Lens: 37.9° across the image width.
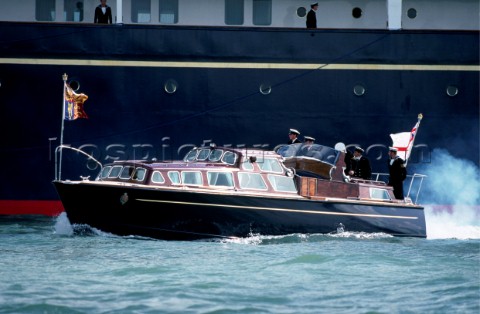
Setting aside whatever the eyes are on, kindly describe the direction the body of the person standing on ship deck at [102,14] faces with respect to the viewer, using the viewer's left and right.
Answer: facing the viewer

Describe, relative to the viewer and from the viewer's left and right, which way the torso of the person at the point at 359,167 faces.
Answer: facing the viewer and to the left of the viewer

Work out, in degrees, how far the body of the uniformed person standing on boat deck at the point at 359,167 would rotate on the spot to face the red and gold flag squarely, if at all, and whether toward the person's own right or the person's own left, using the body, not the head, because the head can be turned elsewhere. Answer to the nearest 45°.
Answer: approximately 45° to the person's own right

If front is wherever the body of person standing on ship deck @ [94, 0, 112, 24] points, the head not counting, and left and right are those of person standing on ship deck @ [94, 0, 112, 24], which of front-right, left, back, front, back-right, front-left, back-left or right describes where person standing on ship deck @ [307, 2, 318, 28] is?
left

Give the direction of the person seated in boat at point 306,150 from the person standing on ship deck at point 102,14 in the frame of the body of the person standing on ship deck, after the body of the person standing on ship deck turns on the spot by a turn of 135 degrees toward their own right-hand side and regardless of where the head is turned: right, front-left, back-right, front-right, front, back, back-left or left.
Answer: back

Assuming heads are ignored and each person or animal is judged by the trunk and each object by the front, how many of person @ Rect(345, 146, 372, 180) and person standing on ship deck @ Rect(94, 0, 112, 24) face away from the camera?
0
